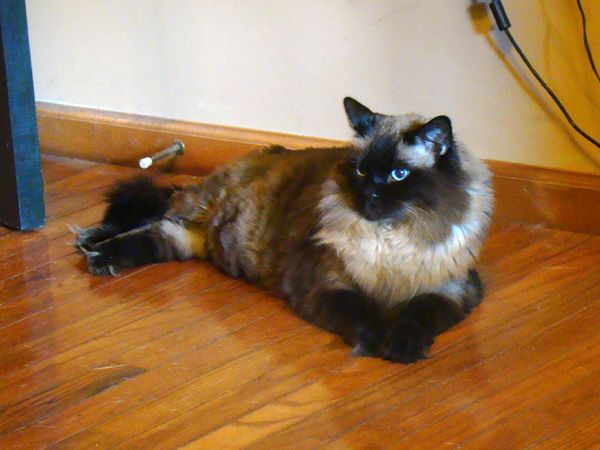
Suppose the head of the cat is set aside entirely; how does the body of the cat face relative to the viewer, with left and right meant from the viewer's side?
facing the viewer and to the right of the viewer
